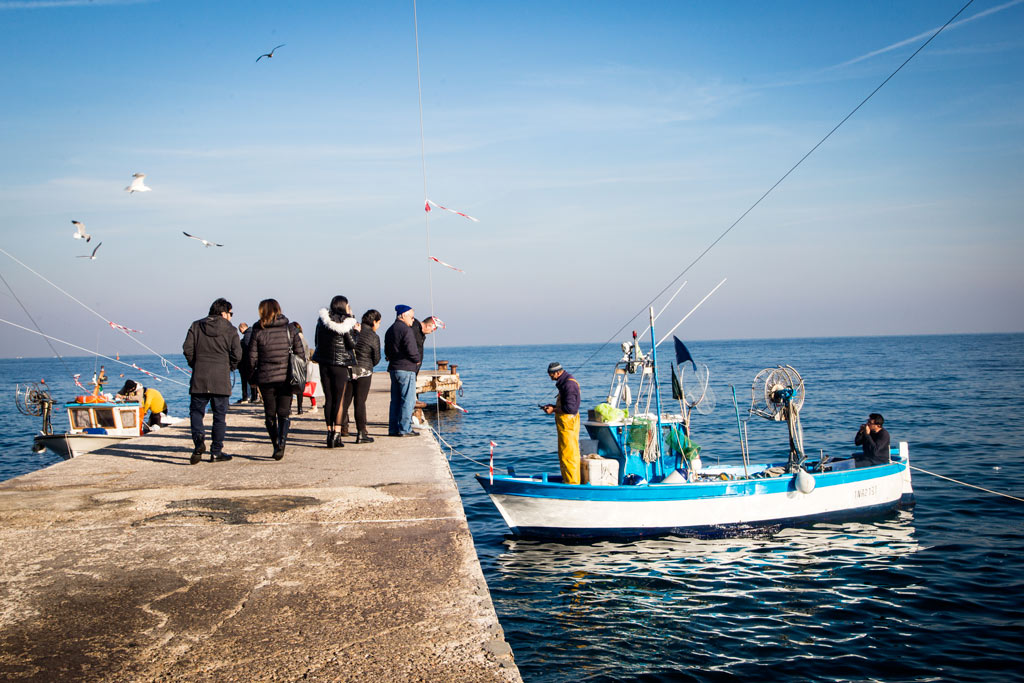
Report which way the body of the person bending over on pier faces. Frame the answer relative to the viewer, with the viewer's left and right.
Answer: facing to the left of the viewer

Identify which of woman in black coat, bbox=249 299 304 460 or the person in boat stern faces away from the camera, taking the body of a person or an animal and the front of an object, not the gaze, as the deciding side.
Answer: the woman in black coat

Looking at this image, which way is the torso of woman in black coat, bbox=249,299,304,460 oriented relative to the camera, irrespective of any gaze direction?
away from the camera

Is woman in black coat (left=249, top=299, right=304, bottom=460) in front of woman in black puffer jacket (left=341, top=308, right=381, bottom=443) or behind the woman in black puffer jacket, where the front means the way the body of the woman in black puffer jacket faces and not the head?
behind

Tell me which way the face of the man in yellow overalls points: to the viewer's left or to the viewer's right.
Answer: to the viewer's left

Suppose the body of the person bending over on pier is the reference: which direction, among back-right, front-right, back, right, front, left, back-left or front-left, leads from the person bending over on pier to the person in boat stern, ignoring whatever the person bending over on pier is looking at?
back-left

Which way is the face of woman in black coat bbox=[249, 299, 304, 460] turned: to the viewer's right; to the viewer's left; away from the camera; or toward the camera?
away from the camera
